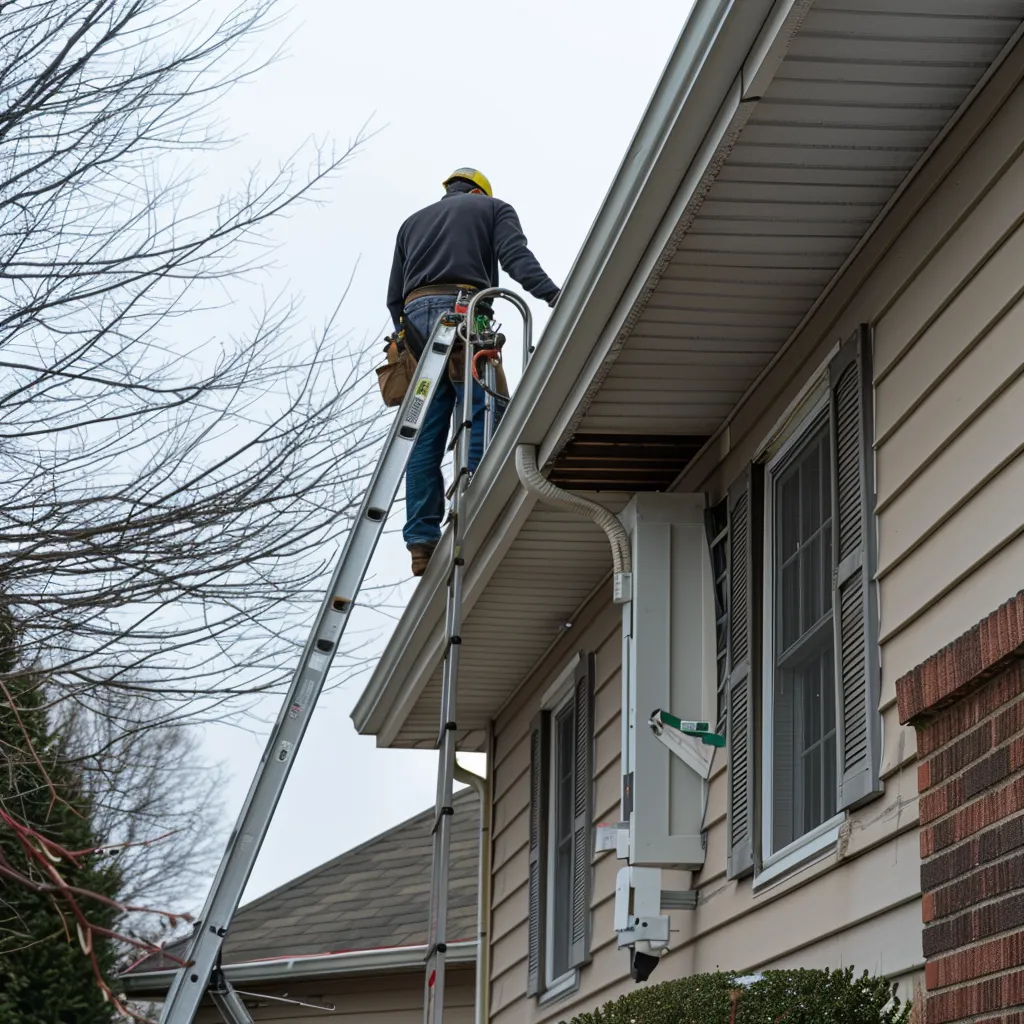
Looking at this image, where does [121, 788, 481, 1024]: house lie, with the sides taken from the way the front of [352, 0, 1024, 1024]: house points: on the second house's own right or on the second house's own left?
on the second house's own right

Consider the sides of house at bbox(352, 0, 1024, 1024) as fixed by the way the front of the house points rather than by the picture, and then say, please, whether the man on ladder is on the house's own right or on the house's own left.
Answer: on the house's own right

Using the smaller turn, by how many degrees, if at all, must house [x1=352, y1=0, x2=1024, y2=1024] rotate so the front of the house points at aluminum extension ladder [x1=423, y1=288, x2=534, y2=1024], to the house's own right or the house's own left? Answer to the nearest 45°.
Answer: approximately 90° to the house's own right

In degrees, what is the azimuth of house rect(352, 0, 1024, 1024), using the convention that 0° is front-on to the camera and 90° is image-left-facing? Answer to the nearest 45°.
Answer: approximately 45°

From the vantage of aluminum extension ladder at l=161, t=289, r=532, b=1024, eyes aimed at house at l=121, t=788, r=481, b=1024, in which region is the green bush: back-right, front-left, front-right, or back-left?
back-right

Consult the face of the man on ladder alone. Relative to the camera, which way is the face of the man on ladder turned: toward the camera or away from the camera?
away from the camera
